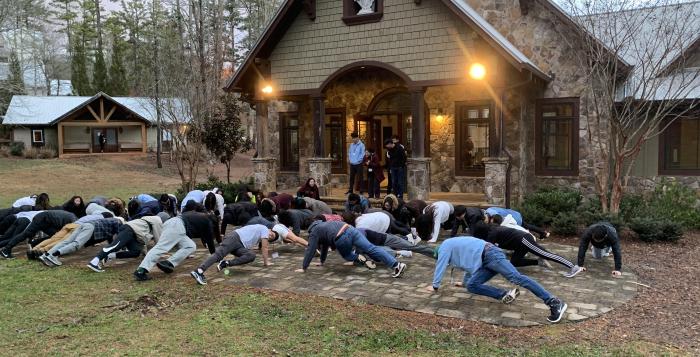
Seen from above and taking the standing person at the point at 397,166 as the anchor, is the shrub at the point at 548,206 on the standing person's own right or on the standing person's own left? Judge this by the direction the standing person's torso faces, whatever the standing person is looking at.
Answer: on the standing person's own left

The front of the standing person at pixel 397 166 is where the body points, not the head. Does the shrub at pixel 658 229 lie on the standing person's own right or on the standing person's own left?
on the standing person's own left

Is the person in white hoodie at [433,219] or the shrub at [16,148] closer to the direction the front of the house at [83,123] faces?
the person in white hoodie

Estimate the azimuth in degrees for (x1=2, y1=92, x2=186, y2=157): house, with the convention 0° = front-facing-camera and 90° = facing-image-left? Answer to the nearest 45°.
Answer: approximately 0°

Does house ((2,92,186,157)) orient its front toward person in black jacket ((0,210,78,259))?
yes

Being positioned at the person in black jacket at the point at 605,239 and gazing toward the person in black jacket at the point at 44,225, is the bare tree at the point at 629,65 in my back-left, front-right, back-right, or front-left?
back-right

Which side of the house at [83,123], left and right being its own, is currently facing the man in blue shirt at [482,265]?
front

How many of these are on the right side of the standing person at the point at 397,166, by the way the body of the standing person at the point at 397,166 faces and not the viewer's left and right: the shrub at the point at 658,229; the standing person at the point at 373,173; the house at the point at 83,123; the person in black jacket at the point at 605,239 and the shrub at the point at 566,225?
2

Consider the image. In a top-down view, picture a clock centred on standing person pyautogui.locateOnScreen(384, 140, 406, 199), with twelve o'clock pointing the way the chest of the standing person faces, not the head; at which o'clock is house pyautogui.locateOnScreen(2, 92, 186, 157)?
The house is roughly at 3 o'clock from the standing person.

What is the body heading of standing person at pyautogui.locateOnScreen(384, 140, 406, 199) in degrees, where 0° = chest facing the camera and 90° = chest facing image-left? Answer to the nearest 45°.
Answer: approximately 45°
